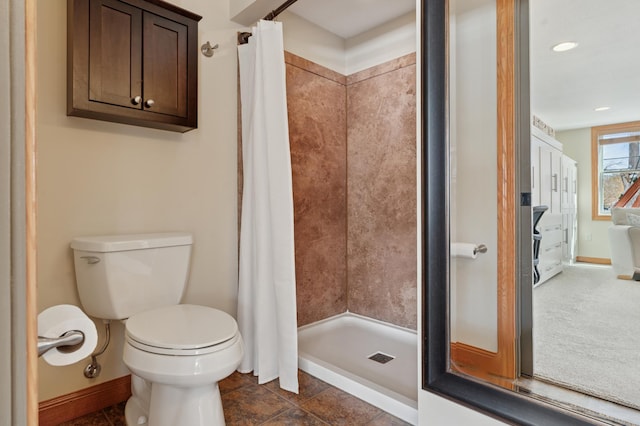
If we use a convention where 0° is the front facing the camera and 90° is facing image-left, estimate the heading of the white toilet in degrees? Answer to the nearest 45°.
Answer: approximately 315°

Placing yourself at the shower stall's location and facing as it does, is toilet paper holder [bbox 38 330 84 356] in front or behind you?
in front

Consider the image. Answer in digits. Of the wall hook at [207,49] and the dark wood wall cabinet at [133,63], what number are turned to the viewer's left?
0

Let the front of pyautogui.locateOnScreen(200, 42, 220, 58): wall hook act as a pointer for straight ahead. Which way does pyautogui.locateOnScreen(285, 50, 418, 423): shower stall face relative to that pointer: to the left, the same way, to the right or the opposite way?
to the right

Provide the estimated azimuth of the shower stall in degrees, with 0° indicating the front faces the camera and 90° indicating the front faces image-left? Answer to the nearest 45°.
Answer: approximately 45°
